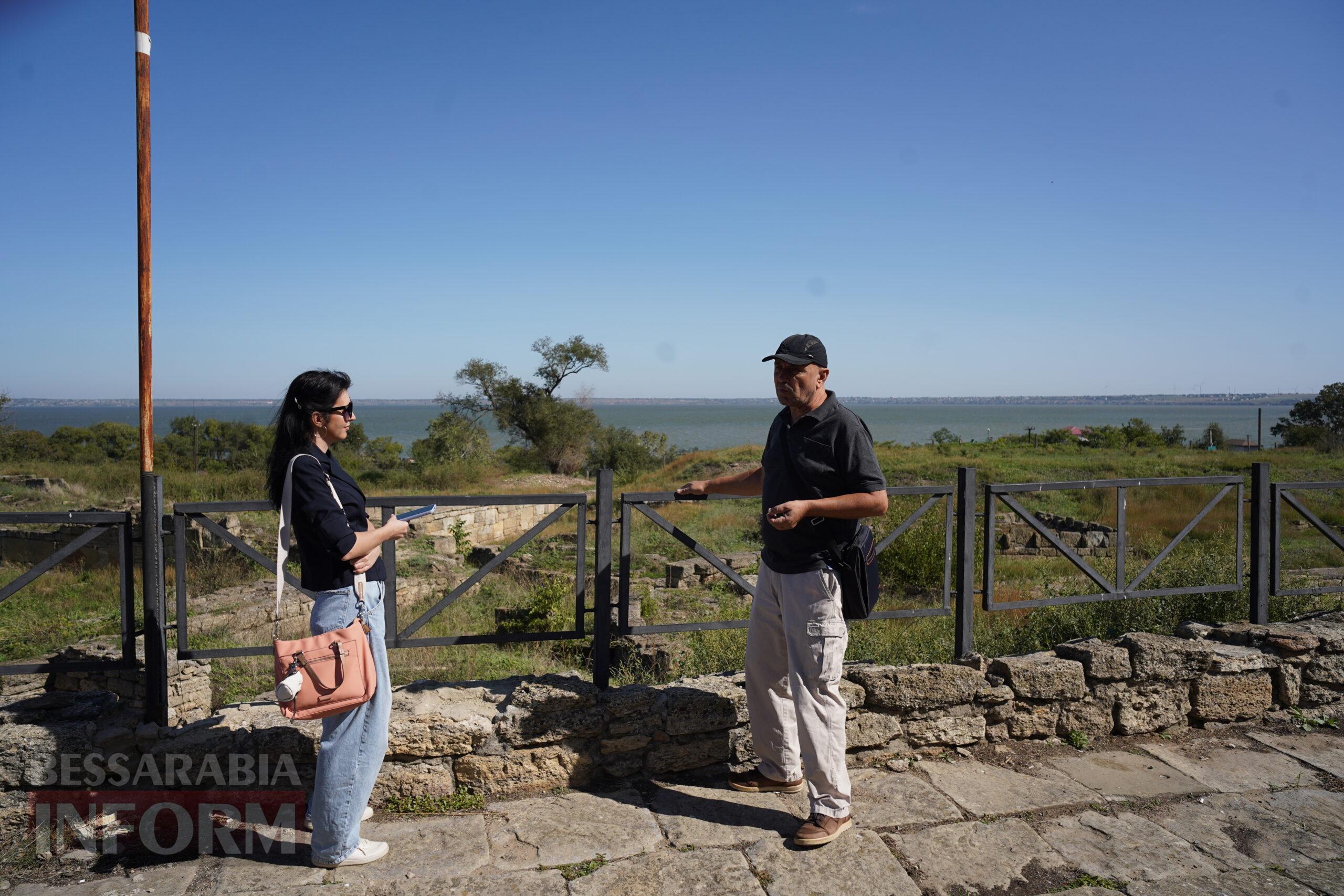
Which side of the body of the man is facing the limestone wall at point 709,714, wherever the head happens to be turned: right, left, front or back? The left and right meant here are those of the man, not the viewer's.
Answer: right

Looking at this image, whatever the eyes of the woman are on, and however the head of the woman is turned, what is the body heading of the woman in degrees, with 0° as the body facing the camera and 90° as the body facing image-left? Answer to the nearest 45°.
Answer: approximately 270°

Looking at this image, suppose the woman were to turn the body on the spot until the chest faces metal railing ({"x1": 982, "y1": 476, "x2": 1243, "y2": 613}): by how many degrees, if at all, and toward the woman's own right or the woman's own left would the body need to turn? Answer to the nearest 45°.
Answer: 0° — they already face it

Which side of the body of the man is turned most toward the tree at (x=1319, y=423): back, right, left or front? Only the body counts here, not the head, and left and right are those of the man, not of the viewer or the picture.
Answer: back

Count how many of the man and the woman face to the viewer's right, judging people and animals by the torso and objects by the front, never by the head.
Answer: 1

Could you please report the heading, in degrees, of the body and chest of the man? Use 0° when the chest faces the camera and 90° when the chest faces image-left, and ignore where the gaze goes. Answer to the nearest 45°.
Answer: approximately 45°

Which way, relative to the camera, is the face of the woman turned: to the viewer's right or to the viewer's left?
to the viewer's right

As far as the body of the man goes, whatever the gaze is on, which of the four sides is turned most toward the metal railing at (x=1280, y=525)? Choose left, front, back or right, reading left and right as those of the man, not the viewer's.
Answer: back

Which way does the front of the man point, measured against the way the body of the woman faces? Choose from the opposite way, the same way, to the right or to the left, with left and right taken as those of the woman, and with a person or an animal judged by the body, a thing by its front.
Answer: the opposite way

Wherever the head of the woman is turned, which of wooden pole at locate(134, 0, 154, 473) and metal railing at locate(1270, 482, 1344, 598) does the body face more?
the metal railing
